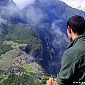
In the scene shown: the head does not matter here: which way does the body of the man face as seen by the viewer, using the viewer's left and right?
facing away from the viewer and to the left of the viewer

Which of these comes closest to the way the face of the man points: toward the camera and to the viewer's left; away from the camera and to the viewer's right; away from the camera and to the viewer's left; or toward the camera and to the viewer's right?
away from the camera and to the viewer's left
